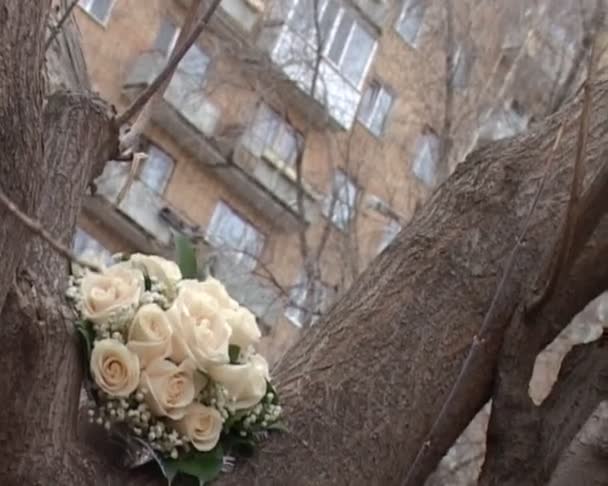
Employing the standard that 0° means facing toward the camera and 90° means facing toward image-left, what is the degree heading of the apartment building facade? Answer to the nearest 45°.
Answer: approximately 315°

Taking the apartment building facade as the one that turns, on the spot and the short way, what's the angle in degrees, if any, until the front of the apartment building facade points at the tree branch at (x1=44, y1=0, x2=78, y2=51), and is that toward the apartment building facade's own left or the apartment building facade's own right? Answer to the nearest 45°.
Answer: approximately 45° to the apartment building facade's own right

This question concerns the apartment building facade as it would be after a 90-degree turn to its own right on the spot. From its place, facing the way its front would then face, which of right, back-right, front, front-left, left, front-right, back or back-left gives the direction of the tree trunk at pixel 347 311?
front-left

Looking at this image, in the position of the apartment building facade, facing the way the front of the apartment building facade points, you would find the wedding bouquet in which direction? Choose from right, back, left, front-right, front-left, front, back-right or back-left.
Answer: front-right

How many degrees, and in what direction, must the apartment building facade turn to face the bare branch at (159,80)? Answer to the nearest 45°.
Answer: approximately 45° to its right

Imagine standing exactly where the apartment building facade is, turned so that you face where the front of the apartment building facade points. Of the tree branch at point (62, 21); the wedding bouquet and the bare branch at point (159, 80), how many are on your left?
0
